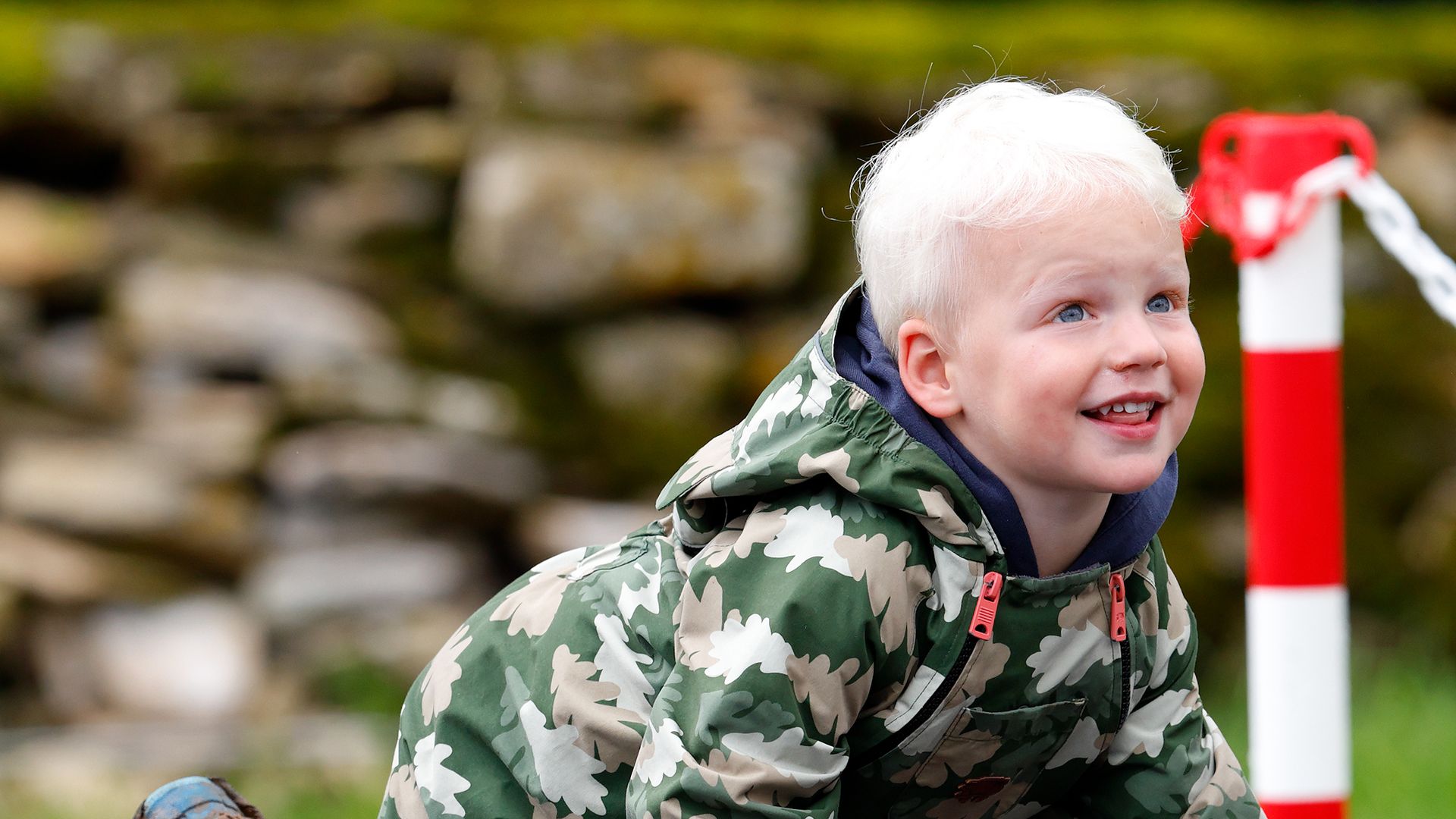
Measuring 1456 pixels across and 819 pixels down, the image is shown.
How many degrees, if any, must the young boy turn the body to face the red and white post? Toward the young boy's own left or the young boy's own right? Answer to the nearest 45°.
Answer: approximately 90° to the young boy's own left

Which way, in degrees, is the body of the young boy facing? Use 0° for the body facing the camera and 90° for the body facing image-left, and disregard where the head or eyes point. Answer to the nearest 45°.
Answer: approximately 315°
